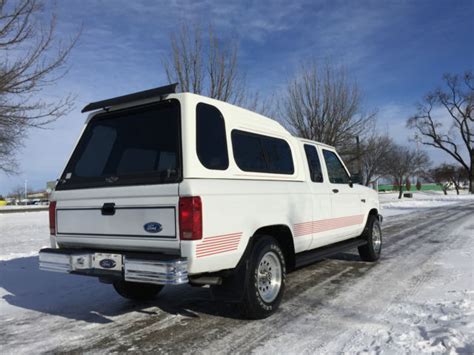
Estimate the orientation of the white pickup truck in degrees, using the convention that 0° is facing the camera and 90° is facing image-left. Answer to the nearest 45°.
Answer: approximately 225°
